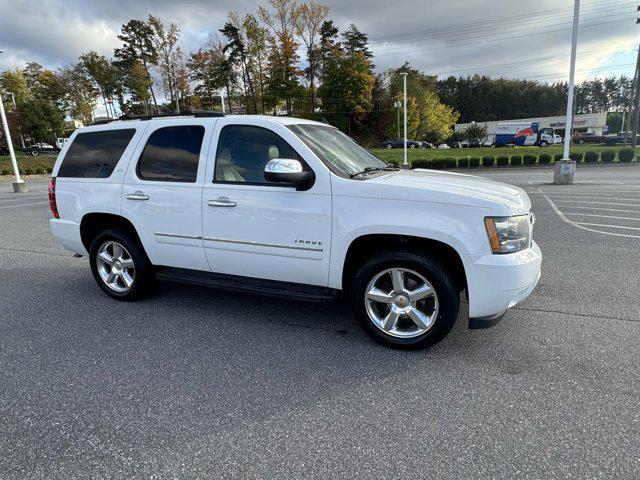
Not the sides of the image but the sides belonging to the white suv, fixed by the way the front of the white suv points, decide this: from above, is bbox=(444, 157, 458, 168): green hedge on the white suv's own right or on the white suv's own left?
on the white suv's own left

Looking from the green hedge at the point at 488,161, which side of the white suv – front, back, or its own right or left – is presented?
left

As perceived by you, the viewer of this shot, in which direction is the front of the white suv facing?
facing the viewer and to the right of the viewer

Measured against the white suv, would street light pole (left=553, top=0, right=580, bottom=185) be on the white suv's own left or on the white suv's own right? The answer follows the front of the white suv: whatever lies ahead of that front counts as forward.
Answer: on the white suv's own left

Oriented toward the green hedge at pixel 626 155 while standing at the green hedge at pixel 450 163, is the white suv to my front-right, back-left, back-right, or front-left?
back-right

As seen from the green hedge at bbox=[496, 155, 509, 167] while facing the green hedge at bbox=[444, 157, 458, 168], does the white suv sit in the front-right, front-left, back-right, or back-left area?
front-left

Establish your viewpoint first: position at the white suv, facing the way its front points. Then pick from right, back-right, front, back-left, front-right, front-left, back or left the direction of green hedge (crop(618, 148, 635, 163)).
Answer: left

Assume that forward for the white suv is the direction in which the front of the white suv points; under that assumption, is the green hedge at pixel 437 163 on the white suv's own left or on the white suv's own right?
on the white suv's own left

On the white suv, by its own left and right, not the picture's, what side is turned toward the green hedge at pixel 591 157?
left

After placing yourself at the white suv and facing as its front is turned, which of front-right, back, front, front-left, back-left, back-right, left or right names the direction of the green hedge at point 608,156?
left

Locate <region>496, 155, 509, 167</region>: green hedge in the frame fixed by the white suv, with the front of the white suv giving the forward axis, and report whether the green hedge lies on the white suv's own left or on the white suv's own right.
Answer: on the white suv's own left
